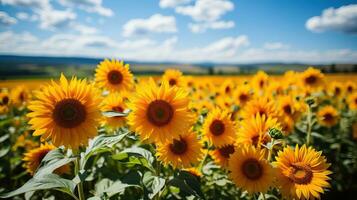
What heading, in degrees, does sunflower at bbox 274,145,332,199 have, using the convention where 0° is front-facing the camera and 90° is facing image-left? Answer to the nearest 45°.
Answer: approximately 0°

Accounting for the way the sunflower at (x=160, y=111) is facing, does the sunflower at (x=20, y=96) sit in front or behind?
behind

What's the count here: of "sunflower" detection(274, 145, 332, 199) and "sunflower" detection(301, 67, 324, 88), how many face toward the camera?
2

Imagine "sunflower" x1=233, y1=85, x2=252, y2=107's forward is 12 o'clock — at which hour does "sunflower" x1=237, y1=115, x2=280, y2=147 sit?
"sunflower" x1=237, y1=115, x2=280, y2=147 is roughly at 12 o'clock from "sunflower" x1=233, y1=85, x2=252, y2=107.

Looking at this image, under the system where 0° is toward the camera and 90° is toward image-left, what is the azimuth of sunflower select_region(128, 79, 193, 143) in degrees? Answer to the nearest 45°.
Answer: approximately 0°

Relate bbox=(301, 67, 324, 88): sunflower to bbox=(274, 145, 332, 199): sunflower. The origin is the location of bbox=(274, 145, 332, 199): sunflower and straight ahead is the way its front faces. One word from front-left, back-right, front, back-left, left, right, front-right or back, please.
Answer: back
